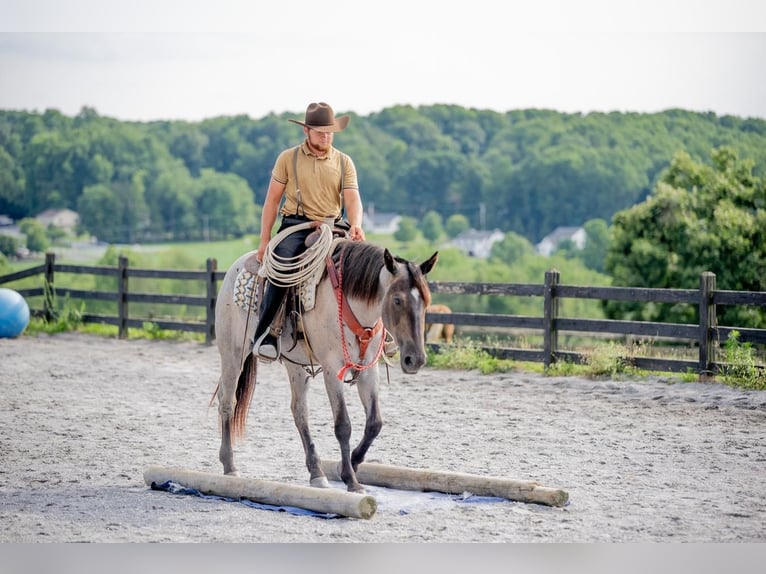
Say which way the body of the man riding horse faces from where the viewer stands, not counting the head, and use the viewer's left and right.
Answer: facing the viewer and to the right of the viewer

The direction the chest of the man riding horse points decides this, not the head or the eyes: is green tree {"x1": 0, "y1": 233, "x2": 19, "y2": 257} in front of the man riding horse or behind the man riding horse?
behind

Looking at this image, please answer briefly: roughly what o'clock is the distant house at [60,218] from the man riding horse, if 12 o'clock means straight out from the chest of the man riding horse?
The distant house is roughly at 7 o'clock from the man riding horse.
